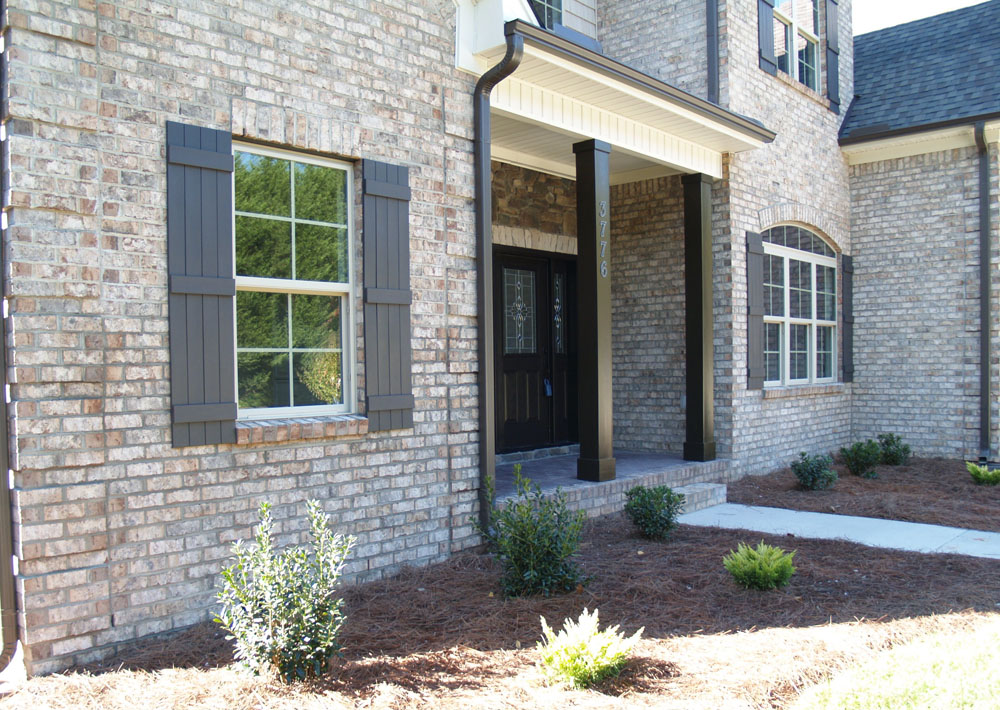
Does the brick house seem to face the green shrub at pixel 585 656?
yes

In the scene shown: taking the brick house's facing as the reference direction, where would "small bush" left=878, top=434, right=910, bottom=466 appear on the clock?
The small bush is roughly at 9 o'clock from the brick house.

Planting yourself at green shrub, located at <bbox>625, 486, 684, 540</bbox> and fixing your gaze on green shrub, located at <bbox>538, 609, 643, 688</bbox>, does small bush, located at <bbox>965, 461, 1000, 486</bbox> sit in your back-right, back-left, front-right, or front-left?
back-left

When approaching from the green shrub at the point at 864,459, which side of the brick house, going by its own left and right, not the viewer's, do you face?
left

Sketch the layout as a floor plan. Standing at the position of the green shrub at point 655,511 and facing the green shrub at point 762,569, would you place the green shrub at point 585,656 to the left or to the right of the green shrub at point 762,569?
right

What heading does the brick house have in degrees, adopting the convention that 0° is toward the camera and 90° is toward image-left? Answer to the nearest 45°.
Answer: approximately 315°
